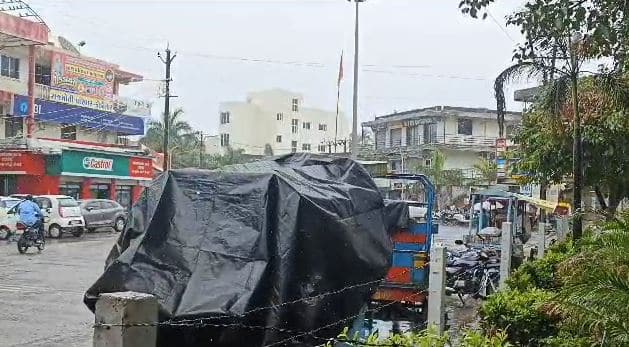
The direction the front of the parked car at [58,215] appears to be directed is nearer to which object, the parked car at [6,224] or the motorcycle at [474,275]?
the parked car

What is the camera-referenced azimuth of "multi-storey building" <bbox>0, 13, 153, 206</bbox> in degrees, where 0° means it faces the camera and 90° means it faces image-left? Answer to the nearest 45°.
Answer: approximately 315°

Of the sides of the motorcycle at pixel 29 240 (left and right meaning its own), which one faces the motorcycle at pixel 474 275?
right

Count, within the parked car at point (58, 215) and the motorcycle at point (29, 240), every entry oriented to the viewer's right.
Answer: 0

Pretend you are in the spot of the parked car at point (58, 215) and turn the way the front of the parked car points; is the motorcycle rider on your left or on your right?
on your left

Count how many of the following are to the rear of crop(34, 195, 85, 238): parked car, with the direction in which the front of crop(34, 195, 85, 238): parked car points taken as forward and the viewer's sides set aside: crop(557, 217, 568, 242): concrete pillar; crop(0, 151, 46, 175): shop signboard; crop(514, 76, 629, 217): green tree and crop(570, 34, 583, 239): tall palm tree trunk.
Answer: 3

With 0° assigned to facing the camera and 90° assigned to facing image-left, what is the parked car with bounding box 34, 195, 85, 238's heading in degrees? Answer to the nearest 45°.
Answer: approximately 135°
